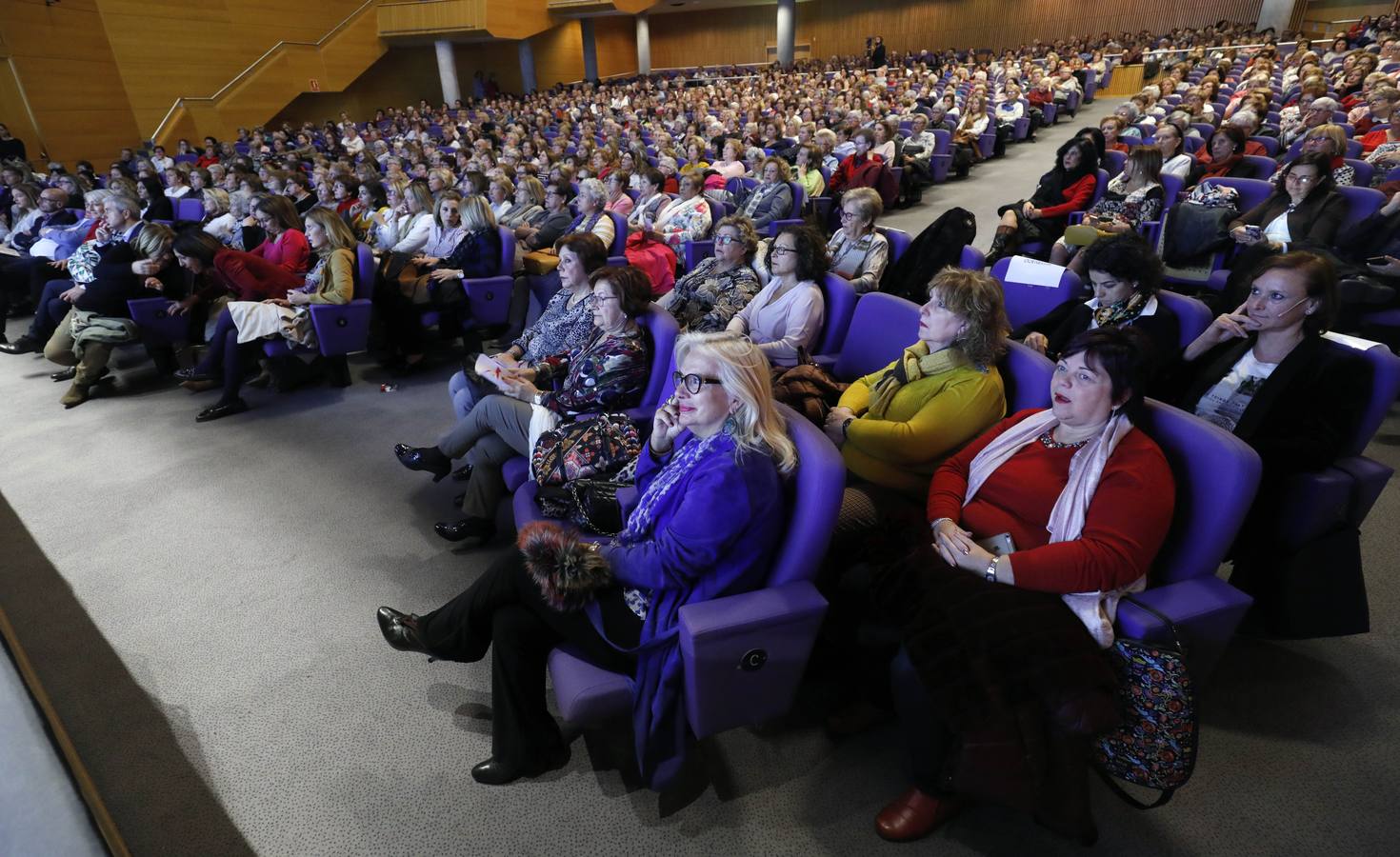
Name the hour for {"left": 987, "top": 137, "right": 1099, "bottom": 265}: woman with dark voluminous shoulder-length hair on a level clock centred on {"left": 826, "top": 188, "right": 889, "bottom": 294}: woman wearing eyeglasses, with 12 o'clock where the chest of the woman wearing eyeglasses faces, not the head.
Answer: The woman with dark voluminous shoulder-length hair is roughly at 6 o'clock from the woman wearing eyeglasses.

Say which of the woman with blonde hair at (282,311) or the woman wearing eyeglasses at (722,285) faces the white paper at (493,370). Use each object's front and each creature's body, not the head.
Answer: the woman wearing eyeglasses

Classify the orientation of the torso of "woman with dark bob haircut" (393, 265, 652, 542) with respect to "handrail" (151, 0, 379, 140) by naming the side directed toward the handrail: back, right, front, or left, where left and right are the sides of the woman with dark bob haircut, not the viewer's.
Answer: right

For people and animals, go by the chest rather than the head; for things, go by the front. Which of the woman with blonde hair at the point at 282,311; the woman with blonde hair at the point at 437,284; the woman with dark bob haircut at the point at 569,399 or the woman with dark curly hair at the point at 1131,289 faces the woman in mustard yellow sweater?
the woman with dark curly hair at the point at 1131,289

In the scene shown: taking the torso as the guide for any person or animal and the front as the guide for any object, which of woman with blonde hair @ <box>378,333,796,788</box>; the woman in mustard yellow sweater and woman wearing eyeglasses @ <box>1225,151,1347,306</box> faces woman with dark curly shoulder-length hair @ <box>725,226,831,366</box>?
the woman wearing eyeglasses

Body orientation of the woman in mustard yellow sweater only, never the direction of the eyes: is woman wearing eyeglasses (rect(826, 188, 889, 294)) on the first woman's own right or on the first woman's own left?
on the first woman's own right

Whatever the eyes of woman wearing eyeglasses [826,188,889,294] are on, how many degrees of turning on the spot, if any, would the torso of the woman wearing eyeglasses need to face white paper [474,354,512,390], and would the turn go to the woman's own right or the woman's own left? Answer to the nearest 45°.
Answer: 0° — they already face it

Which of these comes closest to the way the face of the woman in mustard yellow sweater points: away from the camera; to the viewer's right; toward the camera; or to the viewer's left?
to the viewer's left

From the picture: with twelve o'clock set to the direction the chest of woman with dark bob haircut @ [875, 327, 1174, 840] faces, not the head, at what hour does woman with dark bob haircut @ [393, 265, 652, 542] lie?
woman with dark bob haircut @ [393, 265, 652, 542] is roughly at 2 o'clock from woman with dark bob haircut @ [875, 327, 1174, 840].

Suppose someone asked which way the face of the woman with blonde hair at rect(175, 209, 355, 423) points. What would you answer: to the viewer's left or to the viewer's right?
to the viewer's left

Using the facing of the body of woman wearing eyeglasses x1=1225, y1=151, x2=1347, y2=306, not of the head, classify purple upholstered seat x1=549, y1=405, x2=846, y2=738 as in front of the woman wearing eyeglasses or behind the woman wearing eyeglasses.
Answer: in front

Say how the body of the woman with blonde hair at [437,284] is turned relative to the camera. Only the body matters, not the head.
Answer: to the viewer's left

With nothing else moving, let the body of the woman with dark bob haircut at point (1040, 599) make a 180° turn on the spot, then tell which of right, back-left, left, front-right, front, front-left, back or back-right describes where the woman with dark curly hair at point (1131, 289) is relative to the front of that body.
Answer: front-left
